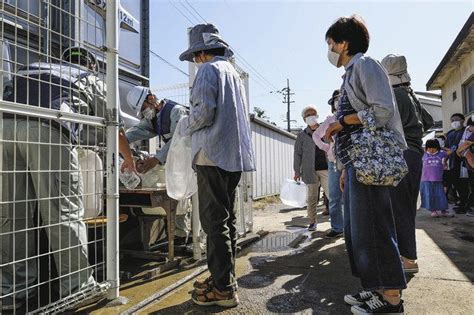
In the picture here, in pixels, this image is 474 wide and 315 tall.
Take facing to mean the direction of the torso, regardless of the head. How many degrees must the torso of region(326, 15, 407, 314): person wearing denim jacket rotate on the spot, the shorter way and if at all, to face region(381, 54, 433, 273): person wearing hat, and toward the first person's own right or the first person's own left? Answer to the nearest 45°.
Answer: approximately 90° to the first person's own right

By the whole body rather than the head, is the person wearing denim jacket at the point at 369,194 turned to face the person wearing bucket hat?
yes

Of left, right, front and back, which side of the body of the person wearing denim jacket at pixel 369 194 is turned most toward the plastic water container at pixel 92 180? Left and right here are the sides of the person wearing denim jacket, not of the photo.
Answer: front

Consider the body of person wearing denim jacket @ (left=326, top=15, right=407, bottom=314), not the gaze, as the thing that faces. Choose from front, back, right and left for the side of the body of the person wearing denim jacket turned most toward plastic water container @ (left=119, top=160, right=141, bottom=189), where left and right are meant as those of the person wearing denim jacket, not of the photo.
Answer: front

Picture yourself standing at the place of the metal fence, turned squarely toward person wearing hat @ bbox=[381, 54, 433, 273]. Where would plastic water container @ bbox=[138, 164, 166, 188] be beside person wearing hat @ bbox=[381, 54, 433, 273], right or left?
left

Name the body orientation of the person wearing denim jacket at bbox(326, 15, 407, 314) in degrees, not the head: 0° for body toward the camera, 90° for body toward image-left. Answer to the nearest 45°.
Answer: approximately 90°

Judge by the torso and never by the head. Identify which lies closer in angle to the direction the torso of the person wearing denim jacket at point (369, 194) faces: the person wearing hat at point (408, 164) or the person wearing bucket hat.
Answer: the person wearing bucket hat

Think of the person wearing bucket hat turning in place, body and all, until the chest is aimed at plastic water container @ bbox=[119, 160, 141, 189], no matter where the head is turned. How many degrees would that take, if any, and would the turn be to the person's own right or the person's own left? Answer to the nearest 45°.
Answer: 0° — they already face it

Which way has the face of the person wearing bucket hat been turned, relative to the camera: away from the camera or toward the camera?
away from the camera

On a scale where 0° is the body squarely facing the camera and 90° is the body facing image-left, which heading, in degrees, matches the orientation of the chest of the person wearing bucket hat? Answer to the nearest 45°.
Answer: approximately 135°
